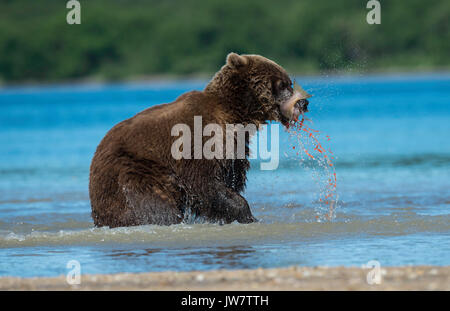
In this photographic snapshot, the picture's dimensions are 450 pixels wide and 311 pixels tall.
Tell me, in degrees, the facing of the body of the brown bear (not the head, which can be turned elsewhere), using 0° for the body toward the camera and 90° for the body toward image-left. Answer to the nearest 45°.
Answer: approximately 270°
